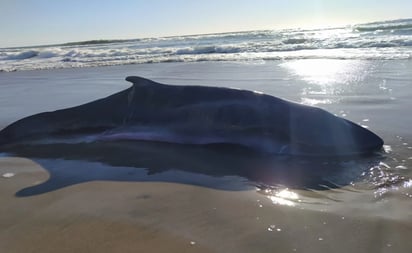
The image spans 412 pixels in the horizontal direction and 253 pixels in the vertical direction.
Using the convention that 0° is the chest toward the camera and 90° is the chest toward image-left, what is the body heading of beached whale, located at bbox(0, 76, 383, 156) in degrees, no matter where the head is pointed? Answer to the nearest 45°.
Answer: approximately 270°
